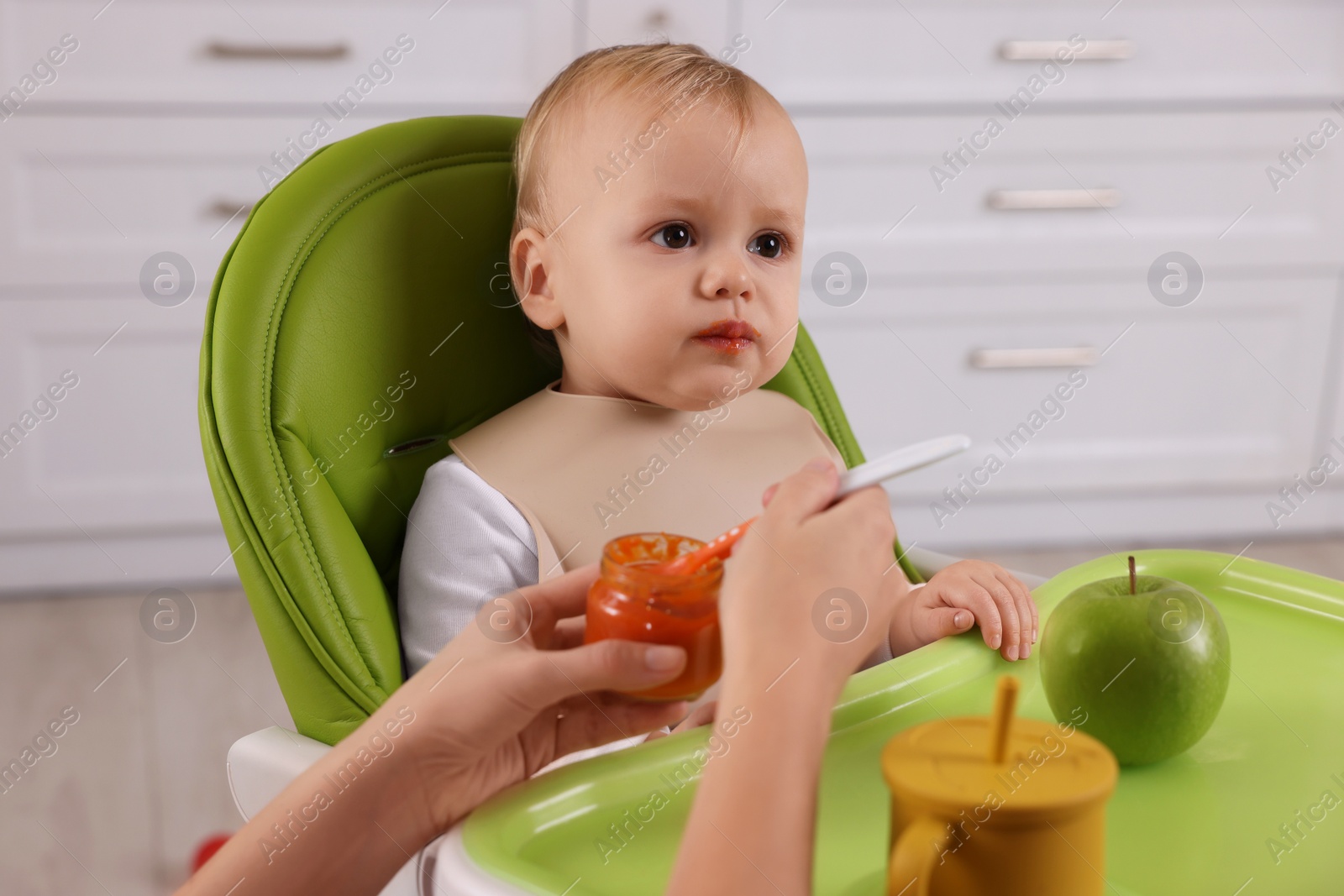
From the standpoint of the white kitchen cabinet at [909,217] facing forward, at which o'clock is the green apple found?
The green apple is roughly at 12 o'clock from the white kitchen cabinet.

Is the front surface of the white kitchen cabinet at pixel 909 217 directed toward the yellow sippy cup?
yes

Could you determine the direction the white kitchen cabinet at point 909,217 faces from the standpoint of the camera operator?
facing the viewer

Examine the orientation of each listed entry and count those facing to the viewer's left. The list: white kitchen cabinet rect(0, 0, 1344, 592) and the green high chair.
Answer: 0

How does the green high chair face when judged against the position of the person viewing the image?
facing the viewer and to the right of the viewer

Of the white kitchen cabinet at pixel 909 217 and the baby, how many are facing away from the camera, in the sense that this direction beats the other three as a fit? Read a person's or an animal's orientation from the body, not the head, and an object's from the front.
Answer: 0

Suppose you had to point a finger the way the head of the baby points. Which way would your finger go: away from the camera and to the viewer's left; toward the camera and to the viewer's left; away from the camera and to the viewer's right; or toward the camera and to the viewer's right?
toward the camera and to the viewer's right
